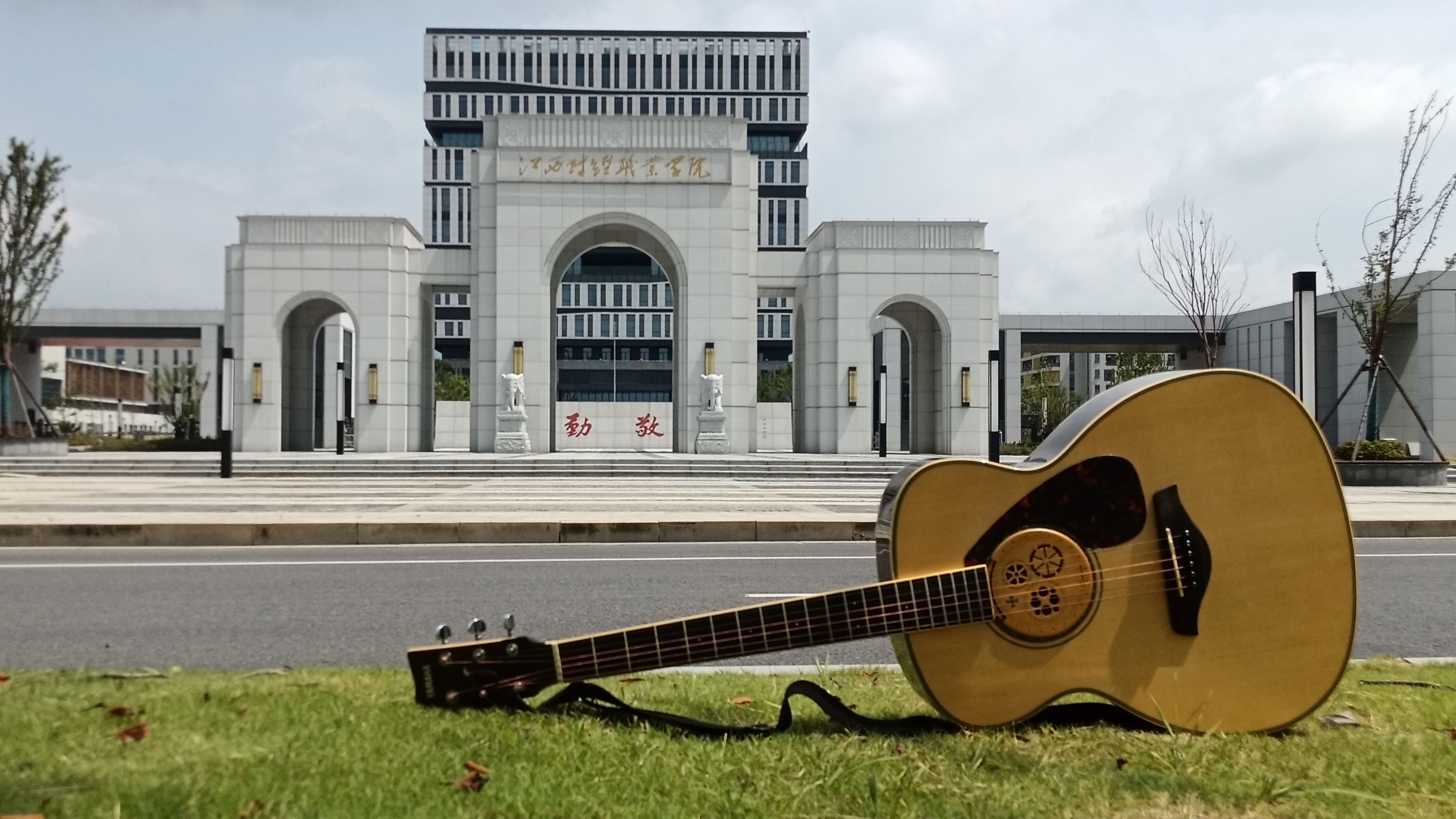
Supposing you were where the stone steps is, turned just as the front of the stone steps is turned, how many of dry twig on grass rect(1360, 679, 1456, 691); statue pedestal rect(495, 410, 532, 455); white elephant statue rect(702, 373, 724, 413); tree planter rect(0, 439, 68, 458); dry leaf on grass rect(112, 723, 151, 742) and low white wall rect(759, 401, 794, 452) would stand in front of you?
2

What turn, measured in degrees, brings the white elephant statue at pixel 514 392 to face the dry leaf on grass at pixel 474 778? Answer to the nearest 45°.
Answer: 0° — it already faces it

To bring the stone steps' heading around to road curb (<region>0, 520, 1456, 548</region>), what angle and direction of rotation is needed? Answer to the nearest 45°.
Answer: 0° — it already faces it

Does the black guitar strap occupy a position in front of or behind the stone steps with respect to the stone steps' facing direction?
in front

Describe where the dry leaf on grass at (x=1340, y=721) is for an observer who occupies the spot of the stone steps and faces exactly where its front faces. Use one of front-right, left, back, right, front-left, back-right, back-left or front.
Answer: front

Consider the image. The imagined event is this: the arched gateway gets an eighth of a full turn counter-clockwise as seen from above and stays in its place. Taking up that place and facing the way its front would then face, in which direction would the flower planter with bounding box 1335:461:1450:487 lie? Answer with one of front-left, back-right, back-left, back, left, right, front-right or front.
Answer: front

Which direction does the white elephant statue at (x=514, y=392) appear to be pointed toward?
toward the camera

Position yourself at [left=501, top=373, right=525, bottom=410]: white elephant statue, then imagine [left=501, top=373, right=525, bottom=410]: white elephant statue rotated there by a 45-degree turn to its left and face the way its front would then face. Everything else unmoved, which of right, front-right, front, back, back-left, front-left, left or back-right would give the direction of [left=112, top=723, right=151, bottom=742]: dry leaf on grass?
front-right

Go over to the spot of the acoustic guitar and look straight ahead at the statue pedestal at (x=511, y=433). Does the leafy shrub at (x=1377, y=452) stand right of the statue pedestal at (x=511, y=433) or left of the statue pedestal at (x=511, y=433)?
right

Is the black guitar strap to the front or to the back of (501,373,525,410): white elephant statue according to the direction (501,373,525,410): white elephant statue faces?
to the front

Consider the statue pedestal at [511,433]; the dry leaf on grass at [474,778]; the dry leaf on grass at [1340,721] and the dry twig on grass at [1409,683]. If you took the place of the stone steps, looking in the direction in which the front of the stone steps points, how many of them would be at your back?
1

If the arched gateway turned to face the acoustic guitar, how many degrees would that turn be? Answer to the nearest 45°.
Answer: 0° — it already faces it

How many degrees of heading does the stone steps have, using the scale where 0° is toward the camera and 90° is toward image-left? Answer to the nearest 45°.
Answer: approximately 0°

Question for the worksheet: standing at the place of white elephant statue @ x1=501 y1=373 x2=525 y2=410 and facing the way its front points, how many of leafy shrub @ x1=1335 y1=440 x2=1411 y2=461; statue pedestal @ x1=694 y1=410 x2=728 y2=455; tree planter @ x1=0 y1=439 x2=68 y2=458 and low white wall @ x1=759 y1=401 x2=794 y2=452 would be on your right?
1

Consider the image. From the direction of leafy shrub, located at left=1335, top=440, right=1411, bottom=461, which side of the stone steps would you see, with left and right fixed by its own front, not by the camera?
left

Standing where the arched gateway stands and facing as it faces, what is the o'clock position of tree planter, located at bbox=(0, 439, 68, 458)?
The tree planter is roughly at 3 o'clock from the arched gateway.

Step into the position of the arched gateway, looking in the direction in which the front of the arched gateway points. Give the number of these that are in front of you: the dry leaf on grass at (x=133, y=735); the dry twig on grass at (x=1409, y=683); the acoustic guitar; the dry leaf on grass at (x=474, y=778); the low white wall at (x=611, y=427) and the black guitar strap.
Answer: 5

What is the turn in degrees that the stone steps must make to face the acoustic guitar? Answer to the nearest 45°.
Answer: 0° — it already faces it

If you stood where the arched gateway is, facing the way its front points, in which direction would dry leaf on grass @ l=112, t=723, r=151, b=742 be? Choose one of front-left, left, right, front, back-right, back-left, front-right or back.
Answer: front

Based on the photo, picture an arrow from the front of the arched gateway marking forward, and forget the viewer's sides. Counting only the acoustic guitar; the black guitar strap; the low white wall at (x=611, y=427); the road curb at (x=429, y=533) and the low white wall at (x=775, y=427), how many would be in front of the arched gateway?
3

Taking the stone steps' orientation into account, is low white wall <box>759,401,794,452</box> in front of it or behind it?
behind

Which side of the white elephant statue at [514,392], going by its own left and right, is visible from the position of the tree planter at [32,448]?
right
